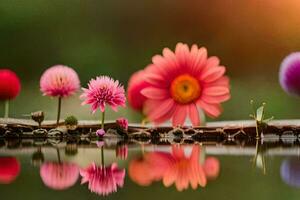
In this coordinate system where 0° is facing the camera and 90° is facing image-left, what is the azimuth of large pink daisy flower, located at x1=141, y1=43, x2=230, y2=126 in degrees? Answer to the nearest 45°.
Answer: approximately 0°

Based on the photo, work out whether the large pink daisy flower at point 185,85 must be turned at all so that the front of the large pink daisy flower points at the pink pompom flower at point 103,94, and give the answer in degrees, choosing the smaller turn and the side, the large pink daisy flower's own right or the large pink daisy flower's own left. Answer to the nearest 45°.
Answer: approximately 90° to the large pink daisy flower's own right

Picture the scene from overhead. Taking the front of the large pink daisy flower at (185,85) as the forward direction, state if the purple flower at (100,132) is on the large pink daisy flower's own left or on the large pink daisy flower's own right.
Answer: on the large pink daisy flower's own right

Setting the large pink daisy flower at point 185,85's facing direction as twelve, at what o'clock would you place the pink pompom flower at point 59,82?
The pink pompom flower is roughly at 3 o'clock from the large pink daisy flower.

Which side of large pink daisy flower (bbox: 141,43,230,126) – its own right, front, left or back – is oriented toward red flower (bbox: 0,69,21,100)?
right

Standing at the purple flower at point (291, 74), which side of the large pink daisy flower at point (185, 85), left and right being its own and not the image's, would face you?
left
